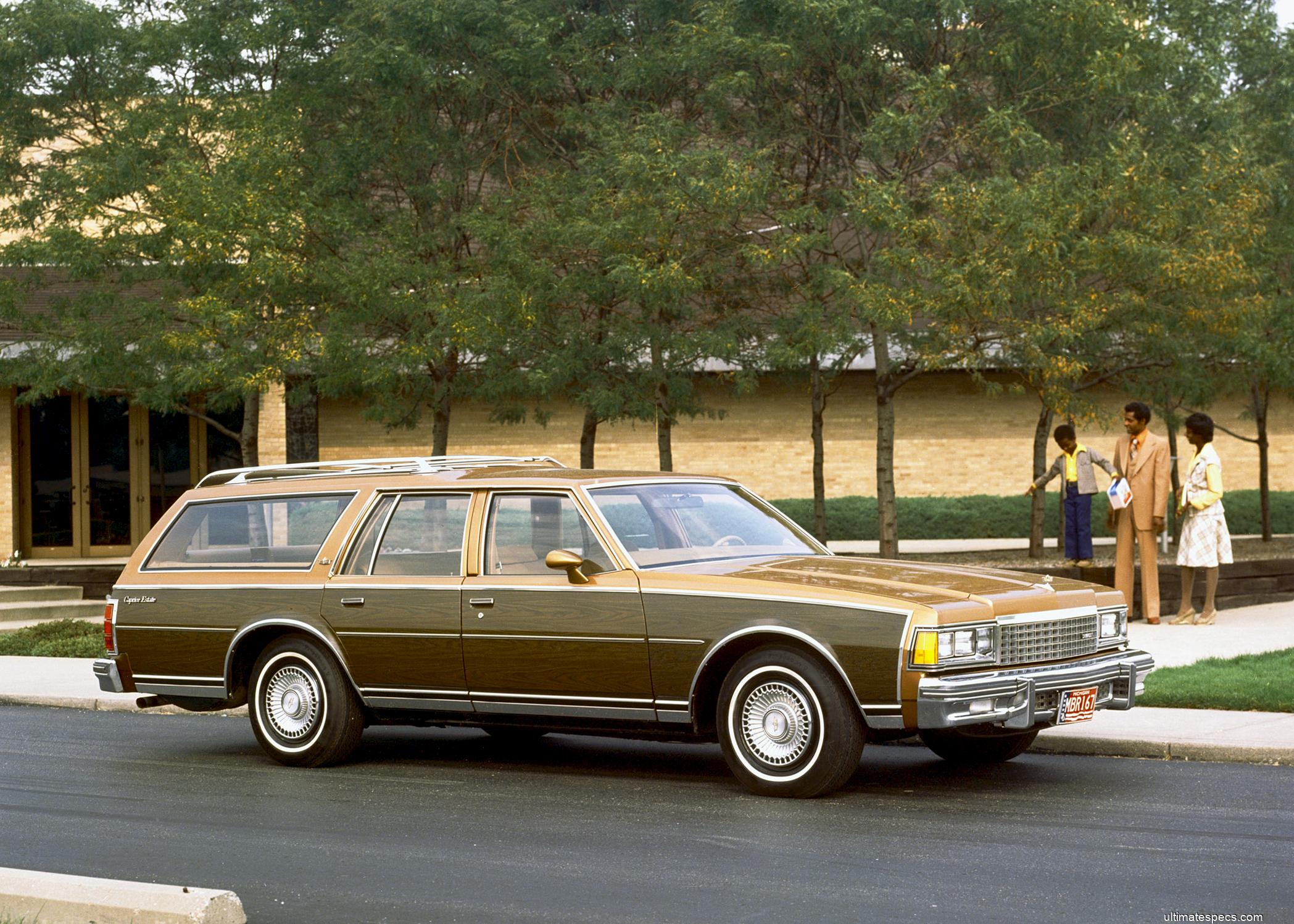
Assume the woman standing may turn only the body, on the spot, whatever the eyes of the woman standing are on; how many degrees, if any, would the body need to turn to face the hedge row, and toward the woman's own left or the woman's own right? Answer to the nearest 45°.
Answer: approximately 90° to the woman's own right

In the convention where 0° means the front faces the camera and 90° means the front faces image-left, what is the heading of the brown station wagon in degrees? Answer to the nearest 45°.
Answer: approximately 315°

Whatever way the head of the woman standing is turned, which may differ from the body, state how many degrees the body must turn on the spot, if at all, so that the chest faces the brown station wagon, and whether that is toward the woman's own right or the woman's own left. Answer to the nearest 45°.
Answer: approximately 90° to the woman's own left

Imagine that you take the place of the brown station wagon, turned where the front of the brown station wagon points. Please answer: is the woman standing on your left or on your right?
on your left

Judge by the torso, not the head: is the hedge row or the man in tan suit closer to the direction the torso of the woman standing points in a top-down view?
the man in tan suit

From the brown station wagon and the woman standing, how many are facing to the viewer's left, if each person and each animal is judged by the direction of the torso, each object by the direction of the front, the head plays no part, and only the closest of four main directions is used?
1

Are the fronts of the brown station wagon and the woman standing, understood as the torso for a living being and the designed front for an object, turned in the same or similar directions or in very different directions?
very different directions

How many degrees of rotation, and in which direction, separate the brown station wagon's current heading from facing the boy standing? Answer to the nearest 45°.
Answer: approximately 90° to its left

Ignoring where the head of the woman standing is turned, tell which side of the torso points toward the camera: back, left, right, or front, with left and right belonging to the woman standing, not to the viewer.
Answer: left

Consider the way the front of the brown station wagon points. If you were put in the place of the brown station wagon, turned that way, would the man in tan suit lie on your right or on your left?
on your left

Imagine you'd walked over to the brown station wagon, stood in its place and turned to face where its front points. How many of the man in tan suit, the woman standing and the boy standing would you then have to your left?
3

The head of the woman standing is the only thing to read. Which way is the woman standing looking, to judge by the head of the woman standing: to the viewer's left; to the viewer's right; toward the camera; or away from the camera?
to the viewer's left
